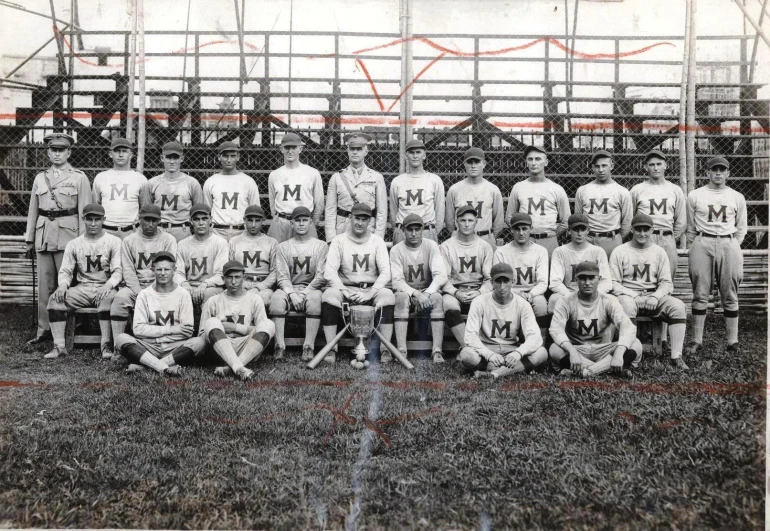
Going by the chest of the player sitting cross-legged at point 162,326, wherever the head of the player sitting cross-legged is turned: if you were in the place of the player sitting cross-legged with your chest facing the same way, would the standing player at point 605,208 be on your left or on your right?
on your left

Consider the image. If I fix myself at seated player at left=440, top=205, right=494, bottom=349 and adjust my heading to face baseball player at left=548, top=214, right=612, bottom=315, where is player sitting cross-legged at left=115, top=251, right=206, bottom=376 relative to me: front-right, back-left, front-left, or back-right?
back-right

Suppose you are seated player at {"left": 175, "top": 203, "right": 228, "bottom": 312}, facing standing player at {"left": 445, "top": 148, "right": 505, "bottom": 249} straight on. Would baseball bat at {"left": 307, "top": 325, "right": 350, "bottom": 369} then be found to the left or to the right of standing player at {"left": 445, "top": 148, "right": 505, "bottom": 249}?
right

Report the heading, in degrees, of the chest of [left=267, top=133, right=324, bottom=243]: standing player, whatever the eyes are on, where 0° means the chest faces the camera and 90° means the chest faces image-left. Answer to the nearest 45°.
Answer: approximately 0°

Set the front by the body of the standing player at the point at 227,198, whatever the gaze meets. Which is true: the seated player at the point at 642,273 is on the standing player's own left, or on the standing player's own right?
on the standing player's own left

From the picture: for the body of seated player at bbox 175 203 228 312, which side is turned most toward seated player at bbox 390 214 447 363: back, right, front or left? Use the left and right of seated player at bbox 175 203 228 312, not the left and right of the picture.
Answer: left

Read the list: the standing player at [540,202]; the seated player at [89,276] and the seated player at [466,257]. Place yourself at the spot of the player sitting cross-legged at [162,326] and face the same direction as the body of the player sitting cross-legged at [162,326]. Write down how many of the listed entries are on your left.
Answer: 2
